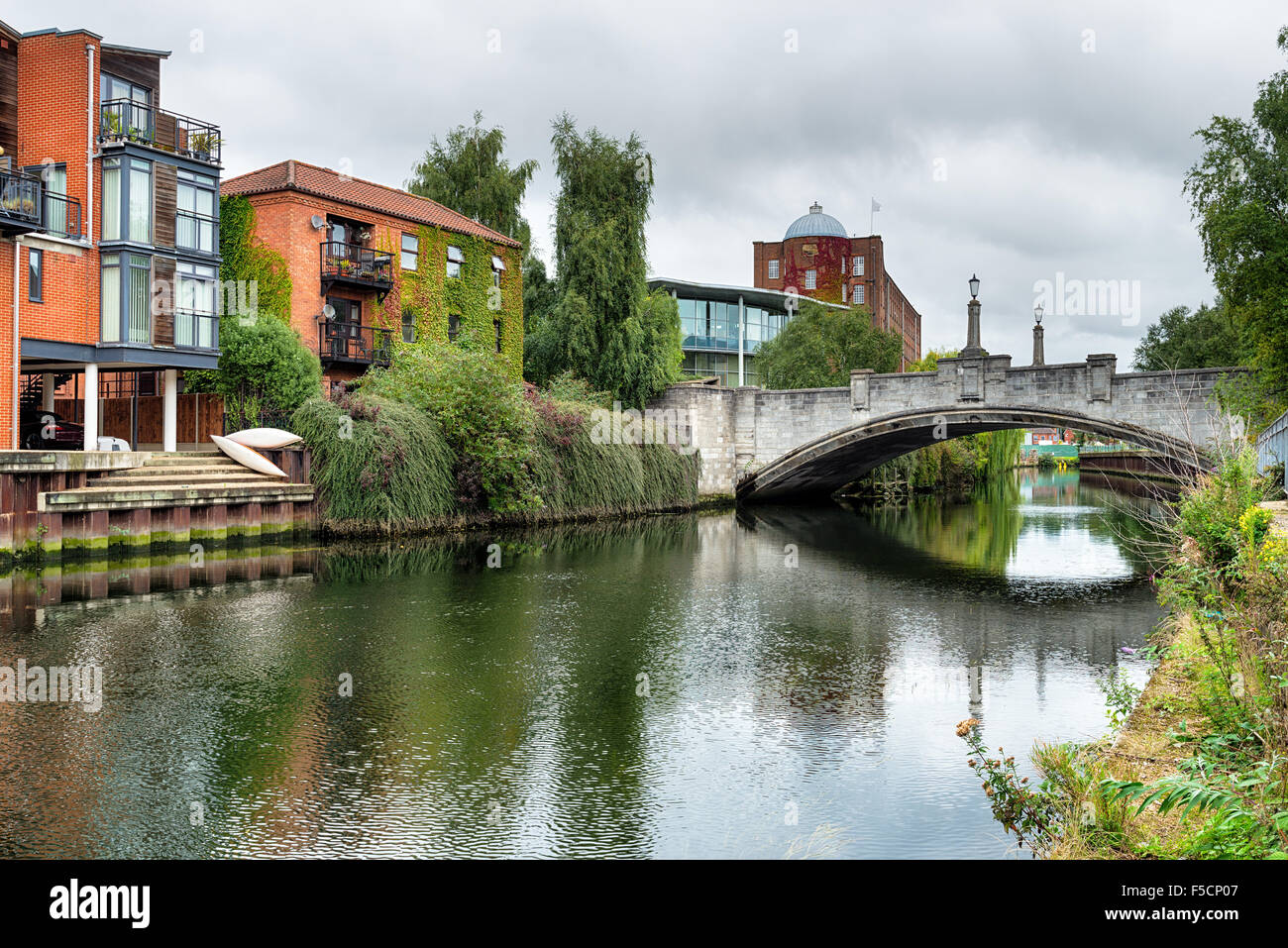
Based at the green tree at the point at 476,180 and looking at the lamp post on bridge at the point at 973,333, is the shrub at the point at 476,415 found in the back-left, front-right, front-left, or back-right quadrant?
front-right

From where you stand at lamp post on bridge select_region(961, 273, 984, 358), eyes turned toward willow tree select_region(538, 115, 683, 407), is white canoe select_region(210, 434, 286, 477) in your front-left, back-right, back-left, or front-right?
front-left

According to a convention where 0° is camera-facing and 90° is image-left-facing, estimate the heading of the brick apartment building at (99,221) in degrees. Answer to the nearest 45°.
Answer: approximately 315°

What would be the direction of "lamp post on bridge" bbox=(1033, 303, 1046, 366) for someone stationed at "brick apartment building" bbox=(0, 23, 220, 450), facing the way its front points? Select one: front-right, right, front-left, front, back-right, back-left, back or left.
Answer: front-left

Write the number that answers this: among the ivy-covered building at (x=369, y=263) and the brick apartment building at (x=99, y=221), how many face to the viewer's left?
0

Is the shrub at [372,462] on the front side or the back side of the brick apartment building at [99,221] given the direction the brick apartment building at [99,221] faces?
on the front side

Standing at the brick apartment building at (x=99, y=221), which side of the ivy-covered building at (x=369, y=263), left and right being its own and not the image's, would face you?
right

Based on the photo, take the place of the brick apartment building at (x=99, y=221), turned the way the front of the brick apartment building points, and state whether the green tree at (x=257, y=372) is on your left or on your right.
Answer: on your left

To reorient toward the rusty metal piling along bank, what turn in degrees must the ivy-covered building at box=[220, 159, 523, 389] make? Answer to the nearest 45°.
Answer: approximately 45° to its right

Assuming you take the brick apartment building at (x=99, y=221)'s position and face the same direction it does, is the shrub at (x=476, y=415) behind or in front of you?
in front

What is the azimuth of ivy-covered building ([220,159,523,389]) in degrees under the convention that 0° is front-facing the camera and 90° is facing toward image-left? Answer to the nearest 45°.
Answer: approximately 315°
